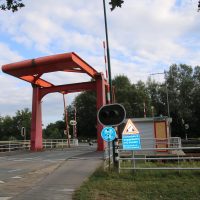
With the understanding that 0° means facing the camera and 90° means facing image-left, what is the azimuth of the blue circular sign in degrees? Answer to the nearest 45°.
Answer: approximately 0°

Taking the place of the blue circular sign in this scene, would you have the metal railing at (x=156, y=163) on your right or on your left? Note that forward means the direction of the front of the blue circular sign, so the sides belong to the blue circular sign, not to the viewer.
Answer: on your left

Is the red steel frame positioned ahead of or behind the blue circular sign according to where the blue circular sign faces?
behind
